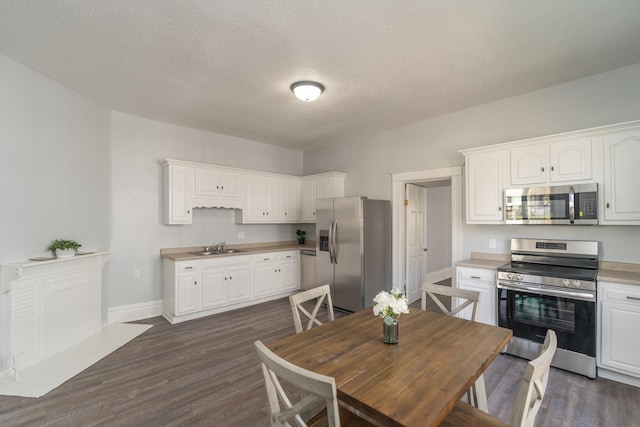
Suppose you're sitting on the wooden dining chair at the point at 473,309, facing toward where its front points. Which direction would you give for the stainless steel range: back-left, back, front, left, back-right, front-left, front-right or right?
back

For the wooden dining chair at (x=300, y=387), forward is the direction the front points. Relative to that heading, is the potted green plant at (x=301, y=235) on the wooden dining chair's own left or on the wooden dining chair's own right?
on the wooden dining chair's own left

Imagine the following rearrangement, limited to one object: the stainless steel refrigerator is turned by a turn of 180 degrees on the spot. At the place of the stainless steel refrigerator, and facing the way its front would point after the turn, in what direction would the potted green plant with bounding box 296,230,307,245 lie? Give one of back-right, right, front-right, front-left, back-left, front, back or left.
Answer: left

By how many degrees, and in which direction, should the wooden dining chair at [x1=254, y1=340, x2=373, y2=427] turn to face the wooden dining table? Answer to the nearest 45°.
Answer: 0° — it already faces it

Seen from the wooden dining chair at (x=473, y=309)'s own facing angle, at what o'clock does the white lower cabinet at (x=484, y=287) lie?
The white lower cabinet is roughly at 5 o'clock from the wooden dining chair.

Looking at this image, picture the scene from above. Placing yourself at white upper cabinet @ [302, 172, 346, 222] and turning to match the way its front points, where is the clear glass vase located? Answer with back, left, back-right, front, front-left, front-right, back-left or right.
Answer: front-left

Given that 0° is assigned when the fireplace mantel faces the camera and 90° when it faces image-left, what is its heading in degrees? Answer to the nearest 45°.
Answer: approximately 315°

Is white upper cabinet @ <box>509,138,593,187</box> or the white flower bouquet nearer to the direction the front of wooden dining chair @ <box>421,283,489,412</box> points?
the white flower bouquet

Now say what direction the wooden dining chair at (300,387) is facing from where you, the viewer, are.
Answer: facing away from the viewer and to the right of the viewer

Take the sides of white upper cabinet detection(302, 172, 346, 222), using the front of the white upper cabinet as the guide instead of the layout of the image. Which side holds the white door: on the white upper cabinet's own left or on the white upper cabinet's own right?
on the white upper cabinet's own left

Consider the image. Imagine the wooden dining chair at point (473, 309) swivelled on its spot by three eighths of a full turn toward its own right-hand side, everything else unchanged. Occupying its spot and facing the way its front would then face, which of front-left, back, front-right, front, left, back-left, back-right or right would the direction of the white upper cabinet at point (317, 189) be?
front-left

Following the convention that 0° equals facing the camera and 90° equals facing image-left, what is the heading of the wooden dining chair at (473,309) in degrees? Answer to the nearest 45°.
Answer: approximately 45°

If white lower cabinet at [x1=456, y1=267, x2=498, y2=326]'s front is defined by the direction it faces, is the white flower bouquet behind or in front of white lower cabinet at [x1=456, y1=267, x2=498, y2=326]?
in front
